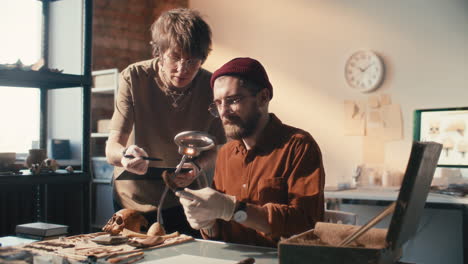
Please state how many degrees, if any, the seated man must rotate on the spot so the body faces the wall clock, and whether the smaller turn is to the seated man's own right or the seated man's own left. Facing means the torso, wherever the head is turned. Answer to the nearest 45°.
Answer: approximately 135° to the seated man's own right

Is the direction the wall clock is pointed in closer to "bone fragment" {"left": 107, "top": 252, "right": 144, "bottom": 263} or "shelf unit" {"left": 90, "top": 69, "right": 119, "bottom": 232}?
the bone fragment

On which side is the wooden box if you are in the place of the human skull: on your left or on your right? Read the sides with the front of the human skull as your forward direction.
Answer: on your left

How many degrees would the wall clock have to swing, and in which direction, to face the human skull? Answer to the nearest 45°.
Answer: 0° — it already faces it

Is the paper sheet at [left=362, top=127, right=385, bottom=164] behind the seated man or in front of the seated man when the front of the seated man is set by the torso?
behind

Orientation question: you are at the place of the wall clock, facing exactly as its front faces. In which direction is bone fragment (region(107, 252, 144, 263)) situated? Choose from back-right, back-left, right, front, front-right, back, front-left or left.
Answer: front

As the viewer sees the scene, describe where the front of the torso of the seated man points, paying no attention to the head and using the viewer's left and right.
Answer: facing the viewer and to the left of the viewer

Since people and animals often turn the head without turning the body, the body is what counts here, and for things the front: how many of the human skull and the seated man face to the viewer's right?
0

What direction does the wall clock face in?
toward the camera

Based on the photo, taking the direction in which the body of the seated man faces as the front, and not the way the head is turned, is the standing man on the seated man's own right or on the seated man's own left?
on the seated man's own right

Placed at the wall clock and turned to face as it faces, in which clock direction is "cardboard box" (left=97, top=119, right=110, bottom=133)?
The cardboard box is roughly at 3 o'clock from the wall clock.

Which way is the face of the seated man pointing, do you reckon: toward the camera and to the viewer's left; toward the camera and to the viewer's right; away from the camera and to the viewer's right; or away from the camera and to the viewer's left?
toward the camera and to the viewer's left
